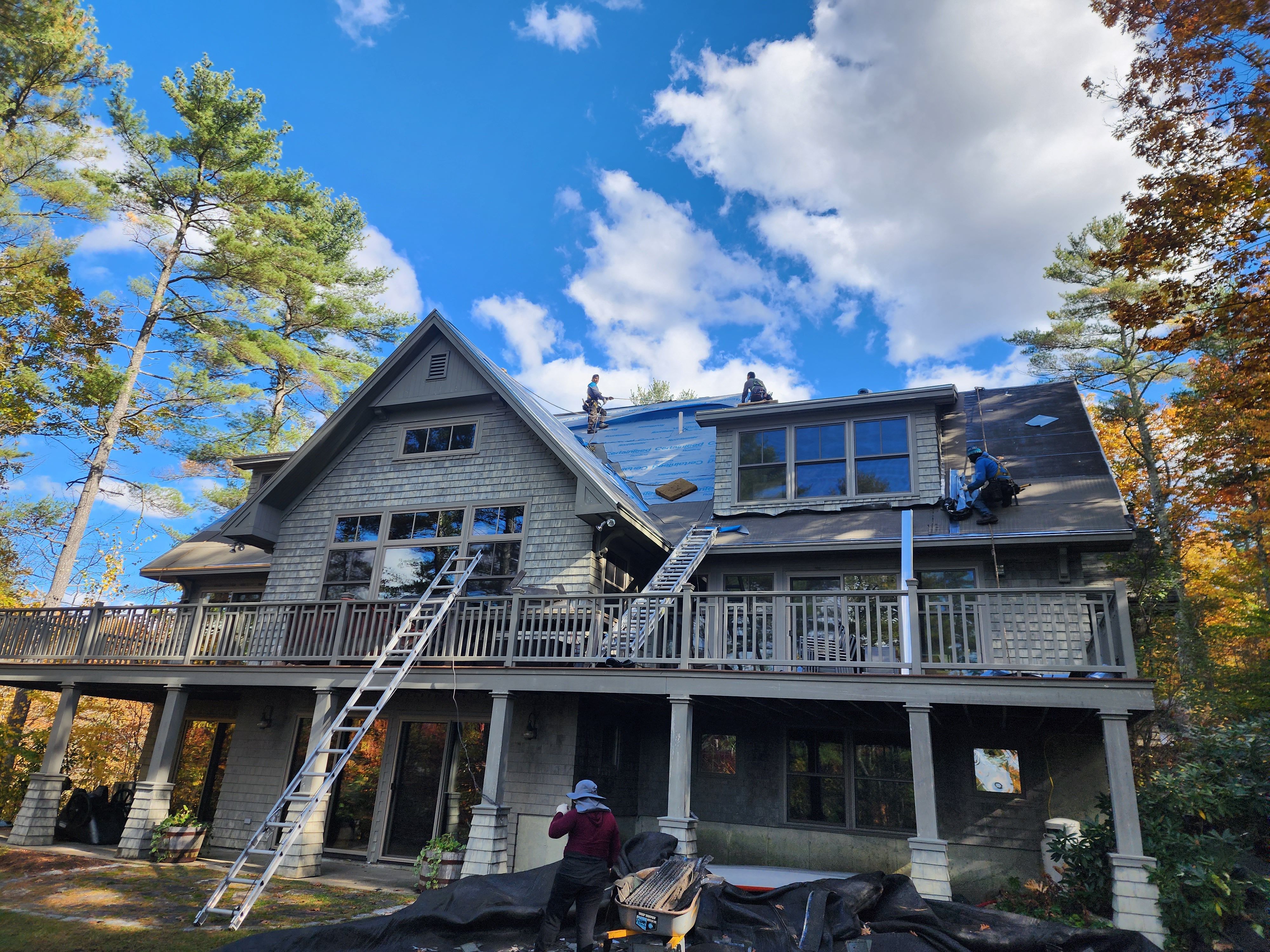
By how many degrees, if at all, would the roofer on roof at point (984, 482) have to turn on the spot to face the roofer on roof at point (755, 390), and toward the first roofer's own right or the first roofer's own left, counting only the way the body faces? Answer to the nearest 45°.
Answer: approximately 45° to the first roofer's own right

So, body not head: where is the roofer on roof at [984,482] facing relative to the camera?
to the viewer's left

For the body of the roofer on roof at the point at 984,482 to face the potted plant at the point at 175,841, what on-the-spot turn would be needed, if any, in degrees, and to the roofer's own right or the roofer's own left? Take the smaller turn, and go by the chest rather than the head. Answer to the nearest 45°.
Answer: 0° — they already face it

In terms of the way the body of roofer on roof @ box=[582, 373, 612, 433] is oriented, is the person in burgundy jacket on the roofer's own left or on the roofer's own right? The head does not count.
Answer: on the roofer's own right

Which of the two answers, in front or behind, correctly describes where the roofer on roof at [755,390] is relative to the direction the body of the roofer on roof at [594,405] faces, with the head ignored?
in front

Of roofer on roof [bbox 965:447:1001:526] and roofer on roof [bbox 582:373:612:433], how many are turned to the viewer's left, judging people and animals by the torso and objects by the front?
1

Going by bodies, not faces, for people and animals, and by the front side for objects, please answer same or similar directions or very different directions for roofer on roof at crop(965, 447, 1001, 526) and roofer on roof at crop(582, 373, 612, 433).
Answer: very different directions

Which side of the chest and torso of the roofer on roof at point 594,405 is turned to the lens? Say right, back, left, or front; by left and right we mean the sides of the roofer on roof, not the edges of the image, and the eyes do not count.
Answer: right

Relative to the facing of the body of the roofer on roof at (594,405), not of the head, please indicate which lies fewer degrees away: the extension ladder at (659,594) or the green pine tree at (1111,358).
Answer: the green pine tree
